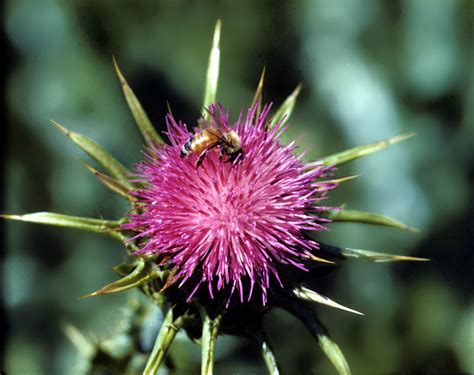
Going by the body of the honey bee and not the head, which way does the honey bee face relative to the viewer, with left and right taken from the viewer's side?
facing to the right of the viewer
